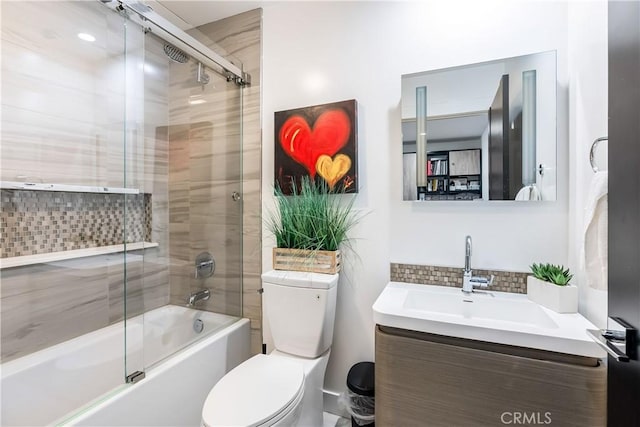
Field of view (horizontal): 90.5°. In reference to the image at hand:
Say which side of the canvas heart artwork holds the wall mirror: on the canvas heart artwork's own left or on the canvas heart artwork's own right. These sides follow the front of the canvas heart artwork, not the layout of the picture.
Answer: on the canvas heart artwork's own left

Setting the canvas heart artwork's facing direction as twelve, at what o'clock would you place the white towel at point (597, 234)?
The white towel is roughly at 9 o'clock from the canvas heart artwork.

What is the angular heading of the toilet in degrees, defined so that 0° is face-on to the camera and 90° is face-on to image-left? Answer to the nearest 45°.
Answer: approximately 45°

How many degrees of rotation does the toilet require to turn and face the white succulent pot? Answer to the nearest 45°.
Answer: approximately 90° to its left

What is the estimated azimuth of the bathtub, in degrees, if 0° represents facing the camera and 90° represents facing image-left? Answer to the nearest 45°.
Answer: approximately 315°

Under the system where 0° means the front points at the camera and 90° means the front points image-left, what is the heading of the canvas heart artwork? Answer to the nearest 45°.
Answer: approximately 45°

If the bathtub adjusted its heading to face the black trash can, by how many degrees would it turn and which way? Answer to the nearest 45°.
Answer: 0° — it already faces it

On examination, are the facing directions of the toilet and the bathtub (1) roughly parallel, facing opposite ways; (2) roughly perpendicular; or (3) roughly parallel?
roughly perpendicular

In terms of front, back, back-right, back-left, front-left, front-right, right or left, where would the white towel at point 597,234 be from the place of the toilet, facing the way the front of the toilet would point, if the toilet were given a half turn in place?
right

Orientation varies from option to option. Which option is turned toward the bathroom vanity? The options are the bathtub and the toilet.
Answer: the bathtub
